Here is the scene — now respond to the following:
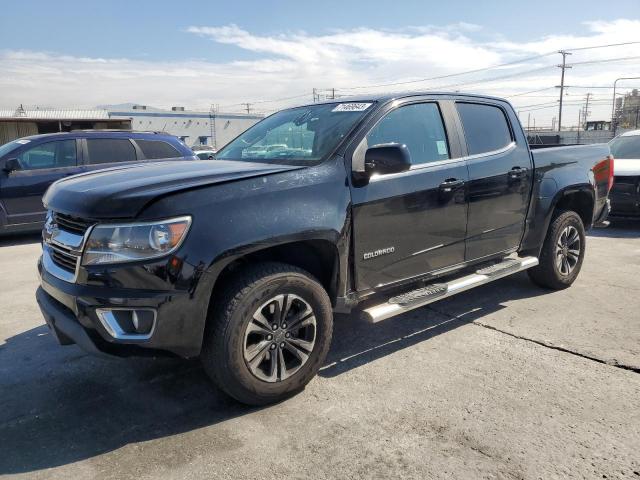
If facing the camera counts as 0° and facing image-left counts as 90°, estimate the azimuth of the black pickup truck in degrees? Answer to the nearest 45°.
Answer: approximately 45°

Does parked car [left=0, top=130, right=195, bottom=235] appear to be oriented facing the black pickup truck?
no

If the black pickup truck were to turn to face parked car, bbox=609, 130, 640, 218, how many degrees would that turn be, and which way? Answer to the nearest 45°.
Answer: approximately 180°

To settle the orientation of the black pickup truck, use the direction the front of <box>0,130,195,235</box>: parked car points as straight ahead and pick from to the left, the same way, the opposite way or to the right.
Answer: the same way

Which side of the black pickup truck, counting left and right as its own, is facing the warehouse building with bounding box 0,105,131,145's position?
right

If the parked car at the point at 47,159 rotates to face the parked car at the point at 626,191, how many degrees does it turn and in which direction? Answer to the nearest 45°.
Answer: approximately 180°

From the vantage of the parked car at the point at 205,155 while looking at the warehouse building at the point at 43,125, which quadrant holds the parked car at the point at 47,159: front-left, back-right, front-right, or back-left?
back-left

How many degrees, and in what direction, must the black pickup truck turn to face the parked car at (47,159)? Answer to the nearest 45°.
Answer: approximately 90° to its right

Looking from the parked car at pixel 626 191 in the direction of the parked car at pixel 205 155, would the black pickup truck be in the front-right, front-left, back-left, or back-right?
front-left

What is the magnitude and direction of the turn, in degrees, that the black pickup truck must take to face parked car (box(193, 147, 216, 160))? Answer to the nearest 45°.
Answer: approximately 135° to its right

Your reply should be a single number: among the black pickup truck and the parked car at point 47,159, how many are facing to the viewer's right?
0

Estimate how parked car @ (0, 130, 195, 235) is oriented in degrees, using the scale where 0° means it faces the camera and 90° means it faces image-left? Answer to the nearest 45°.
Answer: approximately 90°

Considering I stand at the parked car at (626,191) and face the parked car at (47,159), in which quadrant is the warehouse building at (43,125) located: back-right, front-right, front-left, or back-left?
front-right
